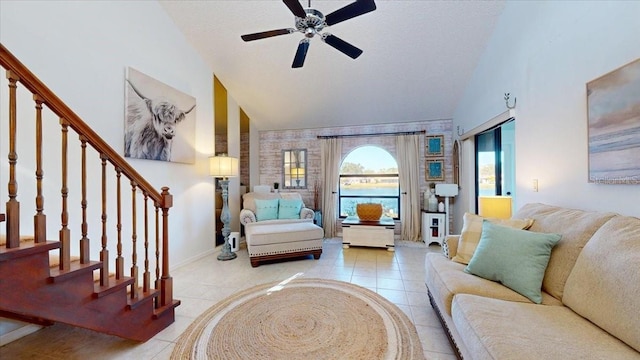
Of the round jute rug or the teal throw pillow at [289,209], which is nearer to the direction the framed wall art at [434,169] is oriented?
the round jute rug

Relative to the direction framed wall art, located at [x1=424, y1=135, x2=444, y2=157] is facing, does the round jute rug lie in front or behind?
in front

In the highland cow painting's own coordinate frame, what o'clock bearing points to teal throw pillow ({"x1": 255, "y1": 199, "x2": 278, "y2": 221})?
The teal throw pillow is roughly at 10 o'clock from the highland cow painting.

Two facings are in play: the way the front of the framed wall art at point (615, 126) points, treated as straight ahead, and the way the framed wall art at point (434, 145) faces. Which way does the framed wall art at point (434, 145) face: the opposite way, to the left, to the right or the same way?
to the left

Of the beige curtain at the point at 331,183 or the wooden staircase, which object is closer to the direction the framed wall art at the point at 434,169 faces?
the wooden staircase

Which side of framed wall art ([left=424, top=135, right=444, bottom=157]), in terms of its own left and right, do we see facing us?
front

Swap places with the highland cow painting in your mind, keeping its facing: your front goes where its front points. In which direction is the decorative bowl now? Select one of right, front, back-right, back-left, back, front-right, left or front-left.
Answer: front-left

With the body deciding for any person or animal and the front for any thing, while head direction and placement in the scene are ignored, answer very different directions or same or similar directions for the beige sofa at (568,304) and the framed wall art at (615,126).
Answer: same or similar directions

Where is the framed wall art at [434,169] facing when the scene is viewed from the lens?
facing the viewer

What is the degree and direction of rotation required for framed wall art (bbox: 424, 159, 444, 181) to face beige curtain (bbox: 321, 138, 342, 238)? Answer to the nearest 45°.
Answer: approximately 90° to its right

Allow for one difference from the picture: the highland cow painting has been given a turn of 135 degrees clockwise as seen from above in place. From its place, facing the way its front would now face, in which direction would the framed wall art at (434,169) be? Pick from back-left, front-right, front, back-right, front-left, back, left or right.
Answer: back

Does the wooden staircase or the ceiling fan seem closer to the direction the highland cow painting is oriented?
the ceiling fan

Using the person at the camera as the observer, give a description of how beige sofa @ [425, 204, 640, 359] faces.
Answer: facing the viewer and to the left of the viewer

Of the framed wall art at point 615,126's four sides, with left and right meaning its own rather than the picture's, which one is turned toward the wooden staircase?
front

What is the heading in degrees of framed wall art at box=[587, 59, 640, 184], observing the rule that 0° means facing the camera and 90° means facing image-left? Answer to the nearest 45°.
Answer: approximately 45°
